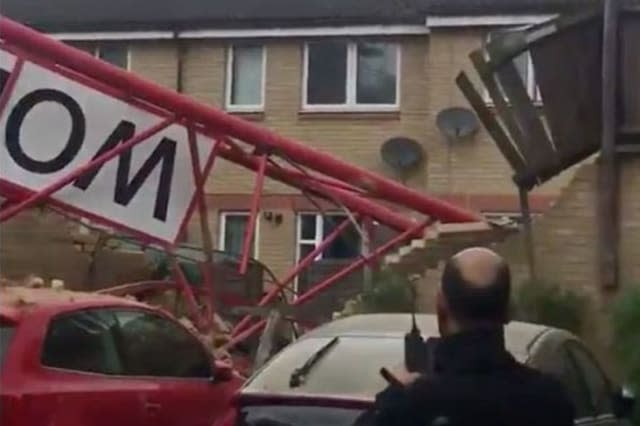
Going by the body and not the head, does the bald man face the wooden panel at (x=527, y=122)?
yes

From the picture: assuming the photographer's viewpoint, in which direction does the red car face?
facing away from the viewer and to the right of the viewer

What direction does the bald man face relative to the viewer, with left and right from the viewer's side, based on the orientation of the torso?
facing away from the viewer

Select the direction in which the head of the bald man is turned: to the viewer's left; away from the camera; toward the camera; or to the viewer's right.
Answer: away from the camera

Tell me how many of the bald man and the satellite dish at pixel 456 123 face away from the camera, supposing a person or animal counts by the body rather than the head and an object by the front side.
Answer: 1

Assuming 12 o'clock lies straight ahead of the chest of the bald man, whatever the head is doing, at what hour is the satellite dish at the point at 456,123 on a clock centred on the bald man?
The satellite dish is roughly at 12 o'clock from the bald man.

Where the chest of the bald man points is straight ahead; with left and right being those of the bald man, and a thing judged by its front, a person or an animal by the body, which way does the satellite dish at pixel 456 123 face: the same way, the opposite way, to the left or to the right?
the opposite way

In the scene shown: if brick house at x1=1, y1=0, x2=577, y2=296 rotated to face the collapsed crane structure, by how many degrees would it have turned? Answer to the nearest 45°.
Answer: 0° — it already faces it
